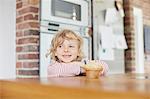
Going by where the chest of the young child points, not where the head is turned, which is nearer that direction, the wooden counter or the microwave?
the wooden counter

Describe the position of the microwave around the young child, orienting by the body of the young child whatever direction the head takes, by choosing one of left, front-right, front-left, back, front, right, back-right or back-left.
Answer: back

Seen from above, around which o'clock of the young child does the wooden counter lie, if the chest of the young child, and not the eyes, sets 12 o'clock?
The wooden counter is roughly at 12 o'clock from the young child.

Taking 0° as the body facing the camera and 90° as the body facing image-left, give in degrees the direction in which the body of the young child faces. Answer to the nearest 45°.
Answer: approximately 0°
